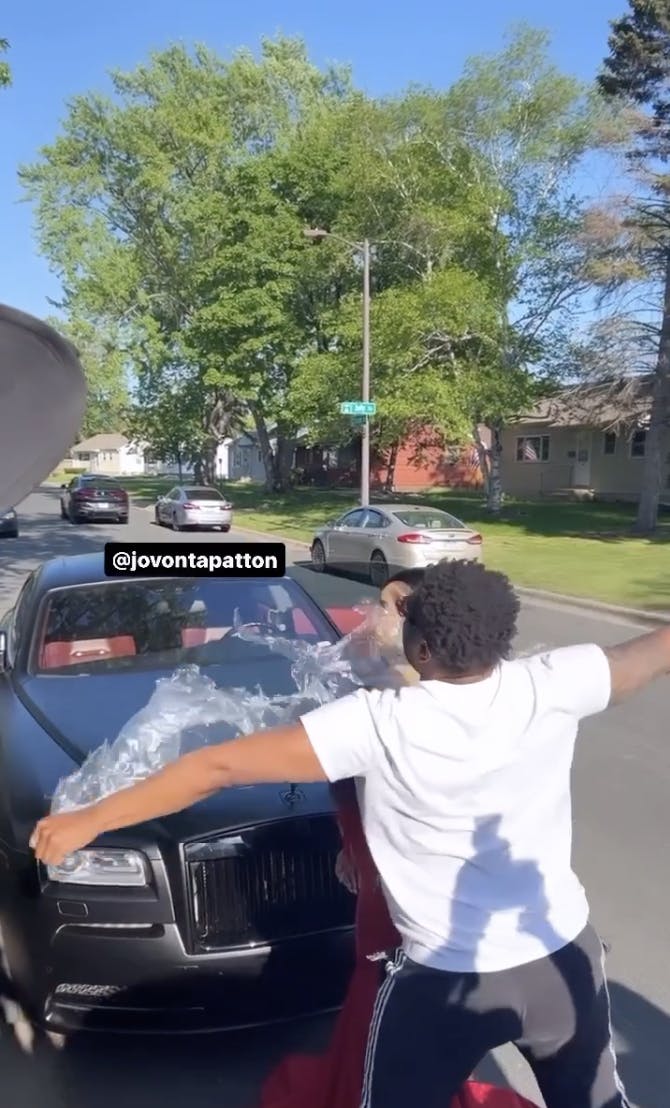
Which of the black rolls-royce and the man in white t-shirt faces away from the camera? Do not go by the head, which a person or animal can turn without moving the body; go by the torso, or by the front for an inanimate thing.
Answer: the man in white t-shirt

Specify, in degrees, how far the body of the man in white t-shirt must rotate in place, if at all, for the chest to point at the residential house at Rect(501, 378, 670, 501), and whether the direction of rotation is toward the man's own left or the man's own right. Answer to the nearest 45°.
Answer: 0° — they already face it

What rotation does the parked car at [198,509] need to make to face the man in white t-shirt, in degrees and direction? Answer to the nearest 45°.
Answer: approximately 135° to its left

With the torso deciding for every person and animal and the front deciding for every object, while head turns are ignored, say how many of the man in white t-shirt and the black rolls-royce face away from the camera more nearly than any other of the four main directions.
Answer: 1

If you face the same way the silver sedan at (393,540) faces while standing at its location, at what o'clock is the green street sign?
The green street sign is roughly at 1 o'clock from the silver sedan.

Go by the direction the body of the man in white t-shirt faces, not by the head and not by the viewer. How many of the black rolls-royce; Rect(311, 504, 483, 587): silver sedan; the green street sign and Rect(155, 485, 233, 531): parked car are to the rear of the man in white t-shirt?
0

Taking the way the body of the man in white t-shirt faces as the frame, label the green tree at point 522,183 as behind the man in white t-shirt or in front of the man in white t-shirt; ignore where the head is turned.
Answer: in front

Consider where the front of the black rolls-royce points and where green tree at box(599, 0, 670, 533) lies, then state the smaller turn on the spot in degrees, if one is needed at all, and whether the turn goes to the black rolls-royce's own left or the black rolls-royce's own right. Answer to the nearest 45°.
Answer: approximately 90° to the black rolls-royce's own left

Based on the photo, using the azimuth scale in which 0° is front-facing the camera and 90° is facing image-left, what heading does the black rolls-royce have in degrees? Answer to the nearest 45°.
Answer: approximately 315°

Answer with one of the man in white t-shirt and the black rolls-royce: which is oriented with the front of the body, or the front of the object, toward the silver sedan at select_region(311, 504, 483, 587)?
the man in white t-shirt

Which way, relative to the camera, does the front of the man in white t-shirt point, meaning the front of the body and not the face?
away from the camera

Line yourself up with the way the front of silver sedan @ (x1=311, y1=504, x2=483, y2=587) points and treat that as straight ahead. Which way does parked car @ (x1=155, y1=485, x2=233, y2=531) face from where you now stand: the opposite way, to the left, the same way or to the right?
the same way

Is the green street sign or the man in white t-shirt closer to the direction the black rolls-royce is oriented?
the man in white t-shirt

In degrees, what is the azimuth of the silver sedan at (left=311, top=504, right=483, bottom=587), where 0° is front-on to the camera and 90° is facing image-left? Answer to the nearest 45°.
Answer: approximately 135°

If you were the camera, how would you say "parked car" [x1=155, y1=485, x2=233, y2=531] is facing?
facing away from the viewer and to the left of the viewer

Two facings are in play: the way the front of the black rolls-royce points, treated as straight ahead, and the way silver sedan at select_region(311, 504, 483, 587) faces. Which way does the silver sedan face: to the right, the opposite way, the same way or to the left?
the opposite way
